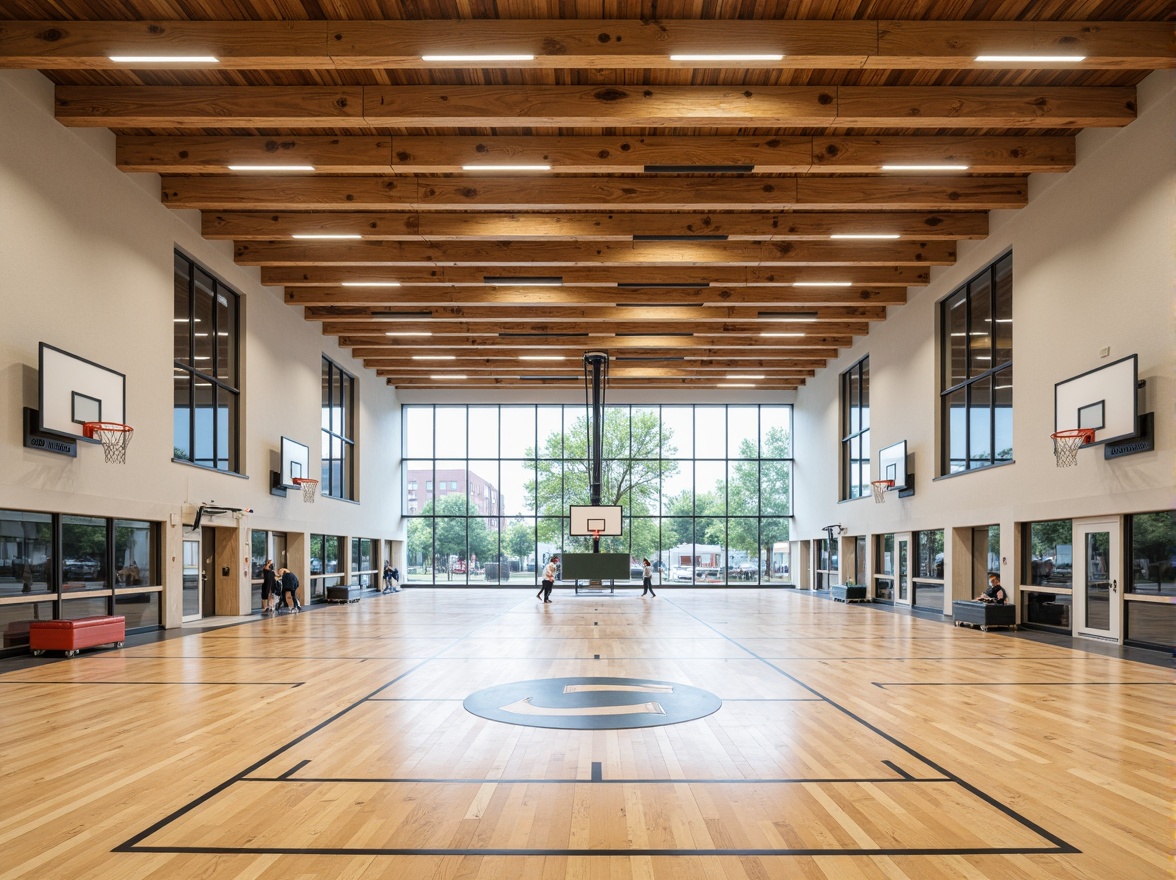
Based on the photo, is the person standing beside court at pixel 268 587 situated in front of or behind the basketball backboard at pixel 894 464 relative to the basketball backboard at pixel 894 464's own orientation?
in front

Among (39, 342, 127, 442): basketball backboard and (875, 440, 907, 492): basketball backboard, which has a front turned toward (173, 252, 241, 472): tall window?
(875, 440, 907, 492): basketball backboard

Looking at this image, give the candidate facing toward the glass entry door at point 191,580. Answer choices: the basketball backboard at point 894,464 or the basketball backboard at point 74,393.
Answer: the basketball backboard at point 894,464

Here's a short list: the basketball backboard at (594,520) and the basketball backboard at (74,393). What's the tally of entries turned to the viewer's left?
0

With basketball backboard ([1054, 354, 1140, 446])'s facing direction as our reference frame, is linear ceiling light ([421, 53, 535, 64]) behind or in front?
in front

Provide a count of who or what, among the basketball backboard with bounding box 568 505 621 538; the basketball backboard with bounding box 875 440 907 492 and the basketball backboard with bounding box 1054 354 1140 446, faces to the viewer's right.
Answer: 0

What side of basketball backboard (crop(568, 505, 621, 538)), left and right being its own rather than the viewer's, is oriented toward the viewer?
front

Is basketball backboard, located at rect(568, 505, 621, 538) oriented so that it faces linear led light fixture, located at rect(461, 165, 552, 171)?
yes

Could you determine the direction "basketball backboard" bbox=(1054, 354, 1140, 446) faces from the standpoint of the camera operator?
facing the viewer and to the left of the viewer

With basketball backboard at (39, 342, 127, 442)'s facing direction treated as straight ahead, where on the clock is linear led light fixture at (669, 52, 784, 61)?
The linear led light fixture is roughly at 12 o'clock from the basketball backboard.

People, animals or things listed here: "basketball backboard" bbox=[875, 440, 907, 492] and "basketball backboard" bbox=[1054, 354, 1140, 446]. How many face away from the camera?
0

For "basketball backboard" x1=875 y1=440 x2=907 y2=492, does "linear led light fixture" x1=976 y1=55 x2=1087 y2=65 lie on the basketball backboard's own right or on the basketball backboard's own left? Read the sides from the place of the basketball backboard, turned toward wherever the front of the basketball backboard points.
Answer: on the basketball backboard's own left
